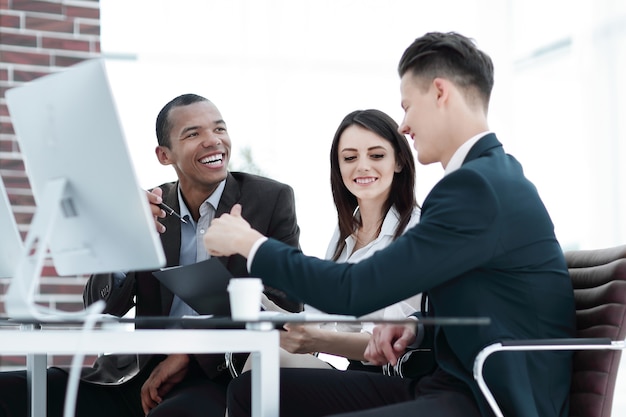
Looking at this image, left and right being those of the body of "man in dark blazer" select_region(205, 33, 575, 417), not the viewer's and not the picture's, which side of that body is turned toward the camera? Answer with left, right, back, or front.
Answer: left

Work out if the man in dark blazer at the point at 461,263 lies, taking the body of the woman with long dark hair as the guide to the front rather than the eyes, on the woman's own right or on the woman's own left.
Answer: on the woman's own left

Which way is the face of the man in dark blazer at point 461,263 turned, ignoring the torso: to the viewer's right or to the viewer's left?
to the viewer's left

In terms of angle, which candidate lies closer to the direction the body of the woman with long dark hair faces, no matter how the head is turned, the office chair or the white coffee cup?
the white coffee cup

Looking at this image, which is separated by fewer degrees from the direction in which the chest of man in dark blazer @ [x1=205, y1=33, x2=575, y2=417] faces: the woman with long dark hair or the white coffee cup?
the white coffee cup

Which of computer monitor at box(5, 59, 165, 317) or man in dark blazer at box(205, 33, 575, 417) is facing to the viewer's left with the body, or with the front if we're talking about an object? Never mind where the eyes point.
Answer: the man in dark blazer

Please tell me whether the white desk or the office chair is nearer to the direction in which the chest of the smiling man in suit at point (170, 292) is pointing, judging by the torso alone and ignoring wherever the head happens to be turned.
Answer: the white desk

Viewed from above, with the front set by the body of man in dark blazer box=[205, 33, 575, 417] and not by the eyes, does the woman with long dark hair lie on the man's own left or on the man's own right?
on the man's own right

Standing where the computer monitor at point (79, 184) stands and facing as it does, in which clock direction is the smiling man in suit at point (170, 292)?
The smiling man in suit is roughly at 11 o'clock from the computer monitor.

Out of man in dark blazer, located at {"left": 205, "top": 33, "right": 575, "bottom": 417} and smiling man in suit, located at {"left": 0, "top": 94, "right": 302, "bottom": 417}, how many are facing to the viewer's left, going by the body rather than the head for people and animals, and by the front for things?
1

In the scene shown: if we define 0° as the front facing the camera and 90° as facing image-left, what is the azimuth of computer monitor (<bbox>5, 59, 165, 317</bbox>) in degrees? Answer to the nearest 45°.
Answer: approximately 225°
